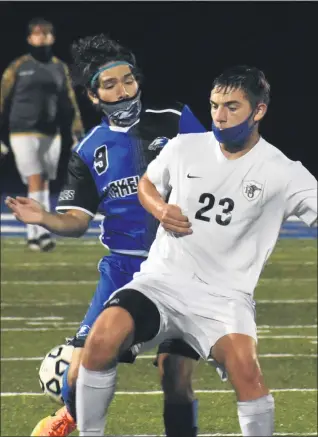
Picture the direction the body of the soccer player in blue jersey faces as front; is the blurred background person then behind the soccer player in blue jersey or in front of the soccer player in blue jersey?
behind

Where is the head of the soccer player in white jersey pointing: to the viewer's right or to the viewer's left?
to the viewer's left

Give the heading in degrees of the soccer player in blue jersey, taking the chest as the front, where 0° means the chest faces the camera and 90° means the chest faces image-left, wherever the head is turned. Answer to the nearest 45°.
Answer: approximately 0°

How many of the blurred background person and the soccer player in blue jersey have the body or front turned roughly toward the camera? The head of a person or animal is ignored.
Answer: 2

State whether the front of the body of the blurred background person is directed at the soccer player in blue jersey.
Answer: yes

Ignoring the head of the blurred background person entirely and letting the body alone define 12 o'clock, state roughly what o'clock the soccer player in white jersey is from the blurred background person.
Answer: The soccer player in white jersey is roughly at 12 o'clock from the blurred background person.

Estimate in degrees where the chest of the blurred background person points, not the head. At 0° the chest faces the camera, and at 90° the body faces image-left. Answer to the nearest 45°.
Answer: approximately 0°

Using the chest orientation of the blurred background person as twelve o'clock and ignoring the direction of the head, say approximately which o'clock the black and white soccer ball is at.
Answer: The black and white soccer ball is roughly at 12 o'clock from the blurred background person.
